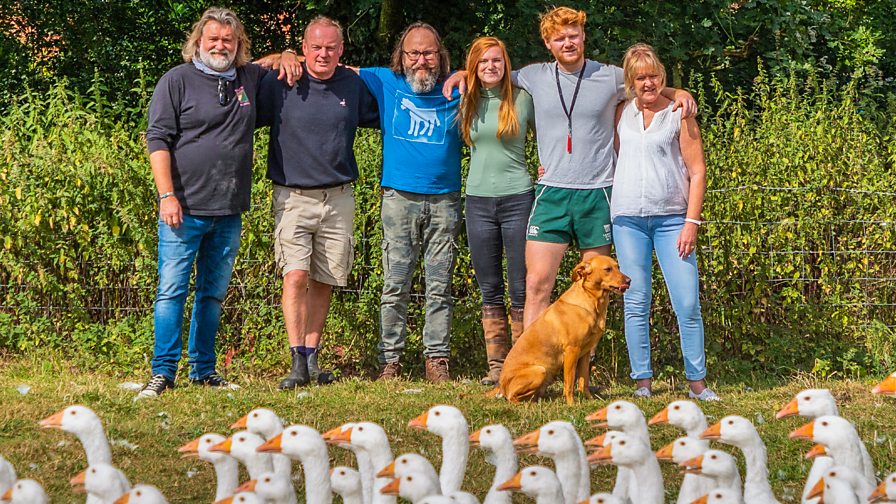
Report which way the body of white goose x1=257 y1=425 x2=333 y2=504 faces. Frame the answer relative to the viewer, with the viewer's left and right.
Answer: facing to the left of the viewer

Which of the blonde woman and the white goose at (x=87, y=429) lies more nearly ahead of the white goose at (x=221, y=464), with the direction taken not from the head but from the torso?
the white goose

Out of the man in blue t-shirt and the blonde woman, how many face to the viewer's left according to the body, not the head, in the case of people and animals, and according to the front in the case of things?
0

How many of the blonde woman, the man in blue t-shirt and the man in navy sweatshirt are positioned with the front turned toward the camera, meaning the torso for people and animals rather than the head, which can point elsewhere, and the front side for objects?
3

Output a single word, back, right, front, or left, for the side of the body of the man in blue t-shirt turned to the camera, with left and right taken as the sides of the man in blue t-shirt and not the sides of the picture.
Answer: front

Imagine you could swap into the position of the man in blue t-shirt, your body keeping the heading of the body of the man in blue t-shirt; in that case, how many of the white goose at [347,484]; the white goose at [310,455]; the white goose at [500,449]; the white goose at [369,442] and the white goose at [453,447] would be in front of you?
5

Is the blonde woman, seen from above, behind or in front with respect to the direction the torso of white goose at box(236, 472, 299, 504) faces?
behind

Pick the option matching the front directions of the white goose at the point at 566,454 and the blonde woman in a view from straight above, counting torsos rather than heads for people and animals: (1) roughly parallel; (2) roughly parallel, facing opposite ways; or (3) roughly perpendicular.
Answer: roughly perpendicular

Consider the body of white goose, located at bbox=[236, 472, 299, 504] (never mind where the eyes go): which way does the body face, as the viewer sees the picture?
to the viewer's left

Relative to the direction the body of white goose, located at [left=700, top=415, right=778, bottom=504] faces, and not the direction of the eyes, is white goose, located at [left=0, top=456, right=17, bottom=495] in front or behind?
in front

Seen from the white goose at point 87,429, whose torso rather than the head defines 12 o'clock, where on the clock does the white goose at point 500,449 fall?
the white goose at point 500,449 is roughly at 7 o'clock from the white goose at point 87,429.

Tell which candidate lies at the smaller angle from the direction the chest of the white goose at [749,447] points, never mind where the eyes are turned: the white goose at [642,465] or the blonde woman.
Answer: the white goose

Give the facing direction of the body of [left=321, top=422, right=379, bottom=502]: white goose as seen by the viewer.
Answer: to the viewer's left

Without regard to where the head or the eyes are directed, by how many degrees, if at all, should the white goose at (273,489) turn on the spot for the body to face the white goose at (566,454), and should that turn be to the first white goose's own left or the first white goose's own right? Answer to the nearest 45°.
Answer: approximately 180°

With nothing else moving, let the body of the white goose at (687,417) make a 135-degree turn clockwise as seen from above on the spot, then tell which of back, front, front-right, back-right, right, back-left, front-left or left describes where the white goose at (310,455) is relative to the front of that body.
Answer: back

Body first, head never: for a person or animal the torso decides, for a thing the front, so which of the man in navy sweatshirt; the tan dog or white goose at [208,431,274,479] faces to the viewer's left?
the white goose
